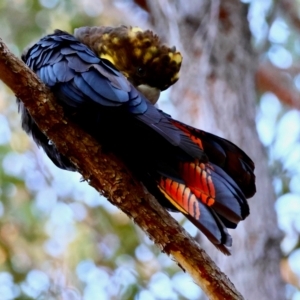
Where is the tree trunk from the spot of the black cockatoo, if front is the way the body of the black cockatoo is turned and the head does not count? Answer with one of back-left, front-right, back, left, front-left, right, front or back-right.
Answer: right
